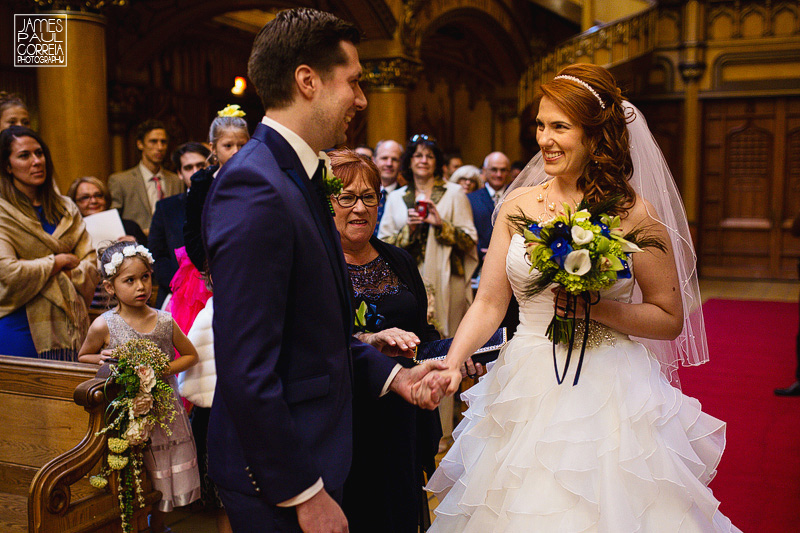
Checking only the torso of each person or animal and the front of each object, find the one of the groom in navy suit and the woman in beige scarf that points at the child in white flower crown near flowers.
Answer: the woman in beige scarf

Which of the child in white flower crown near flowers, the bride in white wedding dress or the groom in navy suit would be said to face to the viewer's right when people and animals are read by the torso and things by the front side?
the groom in navy suit

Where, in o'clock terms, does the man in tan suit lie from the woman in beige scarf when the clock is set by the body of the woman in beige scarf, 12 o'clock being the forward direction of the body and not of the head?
The man in tan suit is roughly at 8 o'clock from the woman in beige scarf.

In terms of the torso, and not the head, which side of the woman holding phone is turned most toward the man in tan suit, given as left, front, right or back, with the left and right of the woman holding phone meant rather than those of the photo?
right

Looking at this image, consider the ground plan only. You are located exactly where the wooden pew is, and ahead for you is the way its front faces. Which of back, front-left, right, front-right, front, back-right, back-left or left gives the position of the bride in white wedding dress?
left

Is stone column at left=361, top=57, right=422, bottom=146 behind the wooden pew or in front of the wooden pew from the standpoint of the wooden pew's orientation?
behind

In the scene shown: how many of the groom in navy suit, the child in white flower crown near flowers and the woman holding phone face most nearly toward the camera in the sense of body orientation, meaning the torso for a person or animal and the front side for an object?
2

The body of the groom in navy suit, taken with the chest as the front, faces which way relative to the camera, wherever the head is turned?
to the viewer's right

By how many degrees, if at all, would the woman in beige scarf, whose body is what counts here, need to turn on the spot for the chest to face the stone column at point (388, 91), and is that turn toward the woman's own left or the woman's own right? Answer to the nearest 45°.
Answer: approximately 90° to the woman's own left
